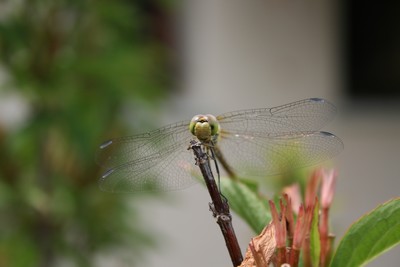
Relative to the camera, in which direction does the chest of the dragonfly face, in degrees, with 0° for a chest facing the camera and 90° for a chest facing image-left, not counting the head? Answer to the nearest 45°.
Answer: approximately 0°
